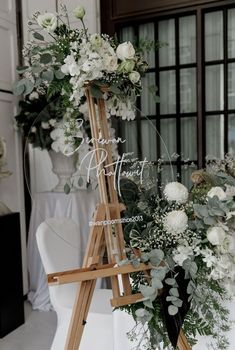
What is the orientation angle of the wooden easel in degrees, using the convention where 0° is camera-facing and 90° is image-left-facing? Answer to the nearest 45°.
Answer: approximately 315°

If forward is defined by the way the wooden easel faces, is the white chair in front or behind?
behind

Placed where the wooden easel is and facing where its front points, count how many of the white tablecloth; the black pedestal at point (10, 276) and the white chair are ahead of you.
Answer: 0
